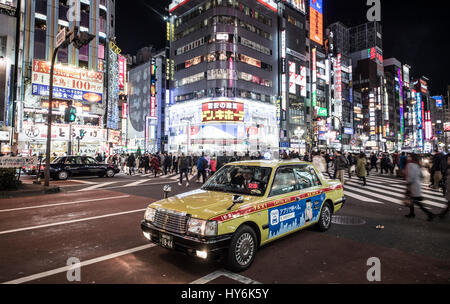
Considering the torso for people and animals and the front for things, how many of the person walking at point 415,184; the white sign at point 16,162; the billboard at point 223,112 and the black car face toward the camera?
2

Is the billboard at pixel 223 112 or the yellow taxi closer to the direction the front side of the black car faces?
the billboard

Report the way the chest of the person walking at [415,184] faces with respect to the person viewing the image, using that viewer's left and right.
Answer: facing to the left of the viewer

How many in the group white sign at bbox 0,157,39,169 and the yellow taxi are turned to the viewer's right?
0

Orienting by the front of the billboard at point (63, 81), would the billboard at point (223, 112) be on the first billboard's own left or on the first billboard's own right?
on the first billboard's own left

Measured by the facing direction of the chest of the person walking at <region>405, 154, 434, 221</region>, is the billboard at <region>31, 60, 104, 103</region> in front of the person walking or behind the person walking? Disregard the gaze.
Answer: in front

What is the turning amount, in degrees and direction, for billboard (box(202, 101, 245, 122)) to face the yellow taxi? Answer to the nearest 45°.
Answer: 0° — it already faces it

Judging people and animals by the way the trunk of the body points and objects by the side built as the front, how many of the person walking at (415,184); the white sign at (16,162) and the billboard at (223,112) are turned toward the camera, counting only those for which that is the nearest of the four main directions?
2

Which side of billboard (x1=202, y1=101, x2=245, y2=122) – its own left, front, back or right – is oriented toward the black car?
front

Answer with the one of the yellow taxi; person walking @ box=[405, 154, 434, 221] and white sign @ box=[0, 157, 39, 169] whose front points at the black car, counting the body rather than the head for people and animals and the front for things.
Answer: the person walking
